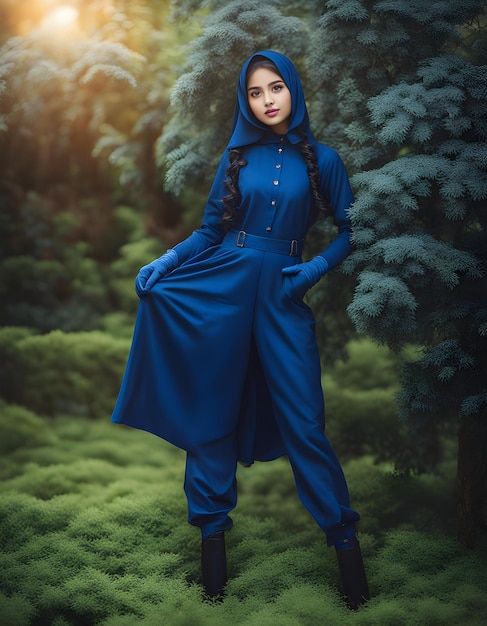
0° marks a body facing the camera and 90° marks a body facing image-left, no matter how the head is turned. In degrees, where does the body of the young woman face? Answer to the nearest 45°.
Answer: approximately 0°

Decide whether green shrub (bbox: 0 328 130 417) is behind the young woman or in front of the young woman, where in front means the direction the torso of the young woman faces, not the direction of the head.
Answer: behind

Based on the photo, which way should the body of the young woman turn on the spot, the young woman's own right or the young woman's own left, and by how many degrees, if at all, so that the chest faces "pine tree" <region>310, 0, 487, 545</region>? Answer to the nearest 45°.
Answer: approximately 90° to the young woman's own left

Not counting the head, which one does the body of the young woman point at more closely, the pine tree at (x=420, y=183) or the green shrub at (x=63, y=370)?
the pine tree
